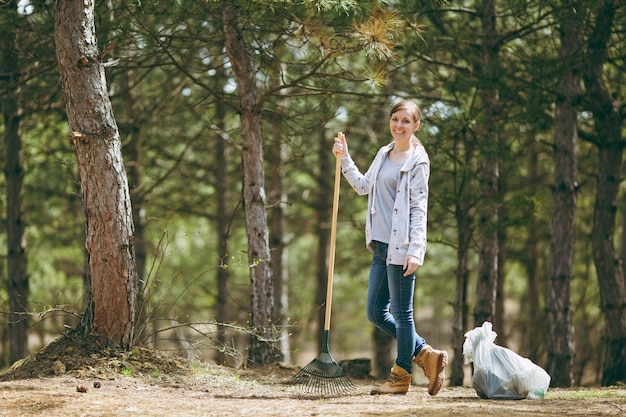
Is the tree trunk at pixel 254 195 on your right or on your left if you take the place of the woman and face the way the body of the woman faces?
on your right

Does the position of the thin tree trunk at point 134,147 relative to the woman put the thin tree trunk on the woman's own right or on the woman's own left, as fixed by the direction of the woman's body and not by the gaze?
on the woman's own right

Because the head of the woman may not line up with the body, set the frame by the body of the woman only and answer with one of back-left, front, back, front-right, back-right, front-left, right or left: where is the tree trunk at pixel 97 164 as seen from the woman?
front-right

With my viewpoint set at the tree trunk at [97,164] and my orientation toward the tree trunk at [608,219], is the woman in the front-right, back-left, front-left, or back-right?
front-right

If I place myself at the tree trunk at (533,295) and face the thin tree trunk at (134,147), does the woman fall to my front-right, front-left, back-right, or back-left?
front-left

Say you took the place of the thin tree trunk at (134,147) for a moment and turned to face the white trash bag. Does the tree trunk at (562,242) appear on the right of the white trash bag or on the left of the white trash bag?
left

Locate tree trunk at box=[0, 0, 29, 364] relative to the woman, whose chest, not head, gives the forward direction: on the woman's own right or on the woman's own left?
on the woman's own right

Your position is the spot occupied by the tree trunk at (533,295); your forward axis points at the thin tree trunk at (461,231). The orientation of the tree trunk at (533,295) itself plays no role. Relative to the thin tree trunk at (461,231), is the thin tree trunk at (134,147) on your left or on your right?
right

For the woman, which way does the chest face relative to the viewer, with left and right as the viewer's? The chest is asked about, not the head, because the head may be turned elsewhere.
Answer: facing the viewer and to the left of the viewer

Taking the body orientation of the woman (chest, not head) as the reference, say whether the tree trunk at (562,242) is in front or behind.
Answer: behind
